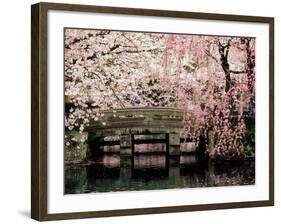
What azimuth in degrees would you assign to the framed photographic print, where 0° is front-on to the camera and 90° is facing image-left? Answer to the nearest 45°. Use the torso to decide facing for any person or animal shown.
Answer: approximately 315°
